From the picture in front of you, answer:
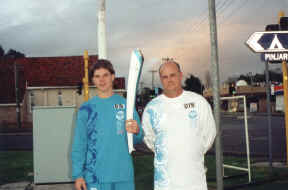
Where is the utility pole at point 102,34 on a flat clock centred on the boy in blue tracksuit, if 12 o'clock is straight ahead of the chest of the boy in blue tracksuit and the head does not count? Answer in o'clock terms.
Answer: The utility pole is roughly at 6 o'clock from the boy in blue tracksuit.

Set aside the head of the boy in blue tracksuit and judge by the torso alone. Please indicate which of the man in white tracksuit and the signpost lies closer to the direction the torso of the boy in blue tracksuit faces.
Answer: the man in white tracksuit

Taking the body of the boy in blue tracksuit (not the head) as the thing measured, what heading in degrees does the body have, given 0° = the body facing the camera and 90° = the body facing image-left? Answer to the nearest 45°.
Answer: approximately 0°

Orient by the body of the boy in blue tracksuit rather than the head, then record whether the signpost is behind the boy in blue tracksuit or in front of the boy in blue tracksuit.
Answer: behind

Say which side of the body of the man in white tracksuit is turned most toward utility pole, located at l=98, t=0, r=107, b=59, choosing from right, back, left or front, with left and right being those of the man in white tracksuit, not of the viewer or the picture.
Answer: back

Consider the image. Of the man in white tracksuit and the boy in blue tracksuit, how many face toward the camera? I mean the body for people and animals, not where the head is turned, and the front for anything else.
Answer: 2

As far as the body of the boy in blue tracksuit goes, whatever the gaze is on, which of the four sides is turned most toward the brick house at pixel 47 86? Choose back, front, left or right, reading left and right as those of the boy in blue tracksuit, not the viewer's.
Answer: back

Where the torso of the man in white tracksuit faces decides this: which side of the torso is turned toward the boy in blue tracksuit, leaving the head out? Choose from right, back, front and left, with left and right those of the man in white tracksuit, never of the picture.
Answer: right

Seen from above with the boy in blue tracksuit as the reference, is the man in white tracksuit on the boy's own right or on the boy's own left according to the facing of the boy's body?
on the boy's own left
